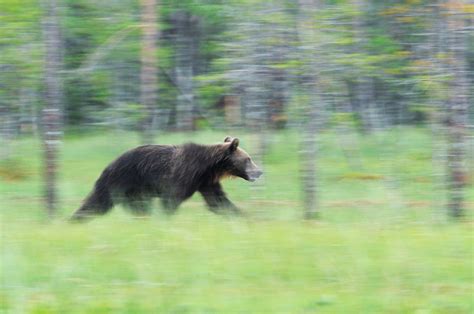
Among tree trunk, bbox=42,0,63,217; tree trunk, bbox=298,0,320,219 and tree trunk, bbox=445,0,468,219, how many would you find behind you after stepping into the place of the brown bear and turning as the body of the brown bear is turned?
1

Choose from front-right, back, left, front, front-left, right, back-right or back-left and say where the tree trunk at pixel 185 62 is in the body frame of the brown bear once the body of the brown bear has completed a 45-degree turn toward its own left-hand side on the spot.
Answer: front-left

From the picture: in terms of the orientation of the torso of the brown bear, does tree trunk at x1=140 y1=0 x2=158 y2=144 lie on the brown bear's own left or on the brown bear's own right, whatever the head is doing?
on the brown bear's own left

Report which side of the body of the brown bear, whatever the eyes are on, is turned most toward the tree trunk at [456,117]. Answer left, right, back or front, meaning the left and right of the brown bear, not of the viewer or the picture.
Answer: front

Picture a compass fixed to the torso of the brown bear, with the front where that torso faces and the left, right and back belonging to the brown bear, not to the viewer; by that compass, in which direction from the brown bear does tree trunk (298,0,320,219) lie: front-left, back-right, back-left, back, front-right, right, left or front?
front

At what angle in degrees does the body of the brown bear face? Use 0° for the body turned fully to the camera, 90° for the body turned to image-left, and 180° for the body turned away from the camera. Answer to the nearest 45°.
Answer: approximately 270°

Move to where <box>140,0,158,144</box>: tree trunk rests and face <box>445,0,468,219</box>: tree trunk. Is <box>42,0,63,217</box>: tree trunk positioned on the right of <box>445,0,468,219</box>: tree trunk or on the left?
right

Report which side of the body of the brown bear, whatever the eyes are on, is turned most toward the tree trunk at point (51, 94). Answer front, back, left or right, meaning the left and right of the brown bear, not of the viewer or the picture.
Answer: back
